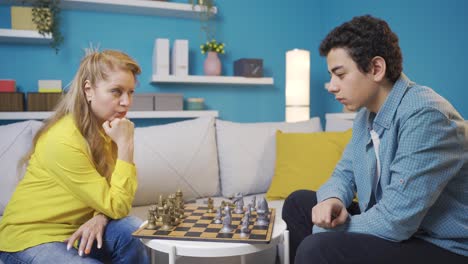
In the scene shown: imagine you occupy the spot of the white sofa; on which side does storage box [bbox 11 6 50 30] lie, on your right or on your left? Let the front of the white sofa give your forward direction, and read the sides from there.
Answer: on your right

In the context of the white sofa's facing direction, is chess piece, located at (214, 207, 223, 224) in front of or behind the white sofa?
in front

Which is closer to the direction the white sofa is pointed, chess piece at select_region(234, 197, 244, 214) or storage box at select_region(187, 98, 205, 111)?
the chess piece

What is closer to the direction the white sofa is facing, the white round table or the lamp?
the white round table

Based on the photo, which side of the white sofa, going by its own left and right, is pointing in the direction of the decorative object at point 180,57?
back

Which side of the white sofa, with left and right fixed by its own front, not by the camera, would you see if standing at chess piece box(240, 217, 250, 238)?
front

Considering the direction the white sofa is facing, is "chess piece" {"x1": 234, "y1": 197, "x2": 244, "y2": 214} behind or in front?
in front

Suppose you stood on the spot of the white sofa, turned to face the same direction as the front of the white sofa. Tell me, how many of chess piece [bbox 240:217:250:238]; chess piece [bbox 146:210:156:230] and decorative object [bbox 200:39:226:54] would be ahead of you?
2

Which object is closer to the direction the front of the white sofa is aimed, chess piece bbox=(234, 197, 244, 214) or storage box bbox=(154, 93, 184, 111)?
the chess piece

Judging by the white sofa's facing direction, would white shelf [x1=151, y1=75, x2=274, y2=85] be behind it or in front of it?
behind

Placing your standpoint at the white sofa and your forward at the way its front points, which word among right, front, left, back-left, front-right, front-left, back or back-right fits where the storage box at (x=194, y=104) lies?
back

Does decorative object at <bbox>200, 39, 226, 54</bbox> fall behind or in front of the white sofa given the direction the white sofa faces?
behind

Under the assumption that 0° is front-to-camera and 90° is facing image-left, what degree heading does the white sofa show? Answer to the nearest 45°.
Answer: approximately 0°

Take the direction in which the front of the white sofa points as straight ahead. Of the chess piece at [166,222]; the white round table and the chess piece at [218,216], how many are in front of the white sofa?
3

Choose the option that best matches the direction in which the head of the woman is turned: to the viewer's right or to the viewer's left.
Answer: to the viewer's right

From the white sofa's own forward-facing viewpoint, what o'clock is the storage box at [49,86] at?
The storage box is roughly at 4 o'clock from the white sofa.

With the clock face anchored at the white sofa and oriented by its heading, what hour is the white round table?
The white round table is roughly at 12 o'clock from the white sofa.
